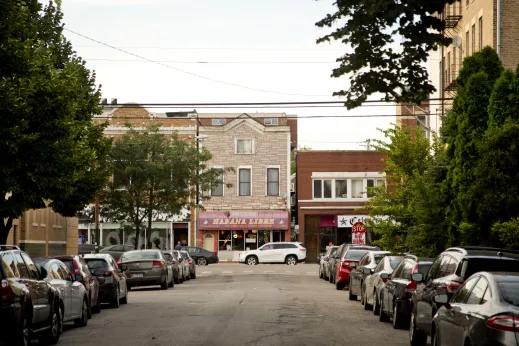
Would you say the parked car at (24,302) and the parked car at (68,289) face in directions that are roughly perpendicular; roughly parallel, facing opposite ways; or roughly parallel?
roughly parallel

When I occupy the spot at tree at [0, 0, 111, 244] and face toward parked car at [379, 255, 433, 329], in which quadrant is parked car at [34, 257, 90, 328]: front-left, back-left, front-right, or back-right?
front-right

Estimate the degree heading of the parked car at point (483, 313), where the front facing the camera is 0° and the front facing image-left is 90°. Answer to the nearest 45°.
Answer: approximately 135°

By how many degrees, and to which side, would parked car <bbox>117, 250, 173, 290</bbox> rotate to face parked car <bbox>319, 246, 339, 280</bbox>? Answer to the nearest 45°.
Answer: approximately 45° to its right

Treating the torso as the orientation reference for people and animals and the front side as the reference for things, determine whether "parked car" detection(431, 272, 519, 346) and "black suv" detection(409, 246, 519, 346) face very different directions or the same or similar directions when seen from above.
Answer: same or similar directions

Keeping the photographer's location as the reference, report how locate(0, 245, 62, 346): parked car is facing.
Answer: facing away from the viewer and to the right of the viewer

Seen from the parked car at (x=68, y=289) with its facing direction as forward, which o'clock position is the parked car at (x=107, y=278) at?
the parked car at (x=107, y=278) is roughly at 11 o'clock from the parked car at (x=68, y=289).

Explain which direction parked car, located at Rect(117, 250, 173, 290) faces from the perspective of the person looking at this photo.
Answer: facing away from the viewer

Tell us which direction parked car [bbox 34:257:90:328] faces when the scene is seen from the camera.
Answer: facing away from the viewer and to the right of the viewer

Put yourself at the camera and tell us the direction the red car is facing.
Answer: facing away from the viewer

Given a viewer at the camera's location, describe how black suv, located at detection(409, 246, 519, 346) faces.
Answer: facing away from the viewer and to the left of the viewer

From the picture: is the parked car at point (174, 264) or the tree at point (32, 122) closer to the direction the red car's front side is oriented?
the parked car

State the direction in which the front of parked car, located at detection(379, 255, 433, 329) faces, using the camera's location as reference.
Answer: facing away from the viewer and to the left of the viewer

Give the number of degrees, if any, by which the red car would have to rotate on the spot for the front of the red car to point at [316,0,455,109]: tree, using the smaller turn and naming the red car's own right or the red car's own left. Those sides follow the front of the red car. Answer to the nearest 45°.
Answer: approximately 180°

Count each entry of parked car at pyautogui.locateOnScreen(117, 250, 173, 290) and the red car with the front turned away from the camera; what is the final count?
2

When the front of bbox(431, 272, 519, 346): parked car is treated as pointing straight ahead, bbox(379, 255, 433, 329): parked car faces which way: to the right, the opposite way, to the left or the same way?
the same way

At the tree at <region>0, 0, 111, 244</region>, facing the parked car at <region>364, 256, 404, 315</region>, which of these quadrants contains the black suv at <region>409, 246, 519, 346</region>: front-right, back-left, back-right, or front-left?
front-right

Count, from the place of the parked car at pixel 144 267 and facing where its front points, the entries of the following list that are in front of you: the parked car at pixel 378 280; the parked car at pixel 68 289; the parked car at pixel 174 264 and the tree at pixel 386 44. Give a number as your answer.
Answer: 1
